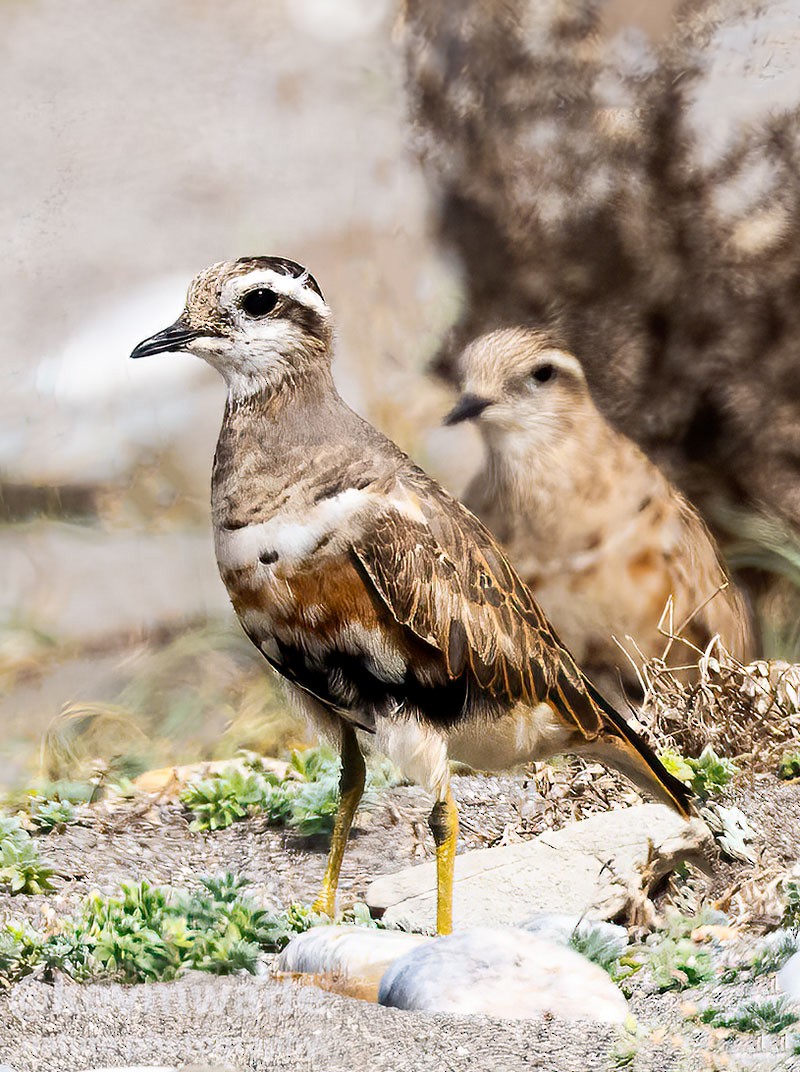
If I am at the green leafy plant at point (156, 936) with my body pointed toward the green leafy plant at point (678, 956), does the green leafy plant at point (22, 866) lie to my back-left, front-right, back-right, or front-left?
back-left

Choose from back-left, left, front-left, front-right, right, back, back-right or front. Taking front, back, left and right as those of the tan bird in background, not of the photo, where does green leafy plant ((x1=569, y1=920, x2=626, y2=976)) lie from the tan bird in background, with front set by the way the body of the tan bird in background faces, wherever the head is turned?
front-left

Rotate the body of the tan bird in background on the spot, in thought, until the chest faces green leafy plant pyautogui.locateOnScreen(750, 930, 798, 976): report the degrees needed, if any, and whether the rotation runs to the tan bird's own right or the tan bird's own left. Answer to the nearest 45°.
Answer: approximately 45° to the tan bird's own left

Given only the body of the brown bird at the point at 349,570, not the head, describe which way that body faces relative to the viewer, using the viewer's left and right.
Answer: facing the viewer and to the left of the viewer

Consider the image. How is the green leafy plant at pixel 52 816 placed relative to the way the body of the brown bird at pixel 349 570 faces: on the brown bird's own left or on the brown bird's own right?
on the brown bird's own right

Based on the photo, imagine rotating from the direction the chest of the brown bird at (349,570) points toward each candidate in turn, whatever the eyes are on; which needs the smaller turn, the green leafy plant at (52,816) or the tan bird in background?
the green leafy plant

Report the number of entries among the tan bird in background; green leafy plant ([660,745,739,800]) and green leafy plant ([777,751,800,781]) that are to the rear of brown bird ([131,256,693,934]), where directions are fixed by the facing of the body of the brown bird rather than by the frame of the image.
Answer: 3

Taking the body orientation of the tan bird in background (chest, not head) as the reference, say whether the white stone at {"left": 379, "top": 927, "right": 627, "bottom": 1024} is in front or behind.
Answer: in front

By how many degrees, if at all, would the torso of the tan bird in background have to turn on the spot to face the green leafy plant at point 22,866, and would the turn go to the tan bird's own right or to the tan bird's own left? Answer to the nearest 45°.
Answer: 0° — it already faces it

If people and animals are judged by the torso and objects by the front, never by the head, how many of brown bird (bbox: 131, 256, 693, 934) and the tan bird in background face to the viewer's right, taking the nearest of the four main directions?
0
